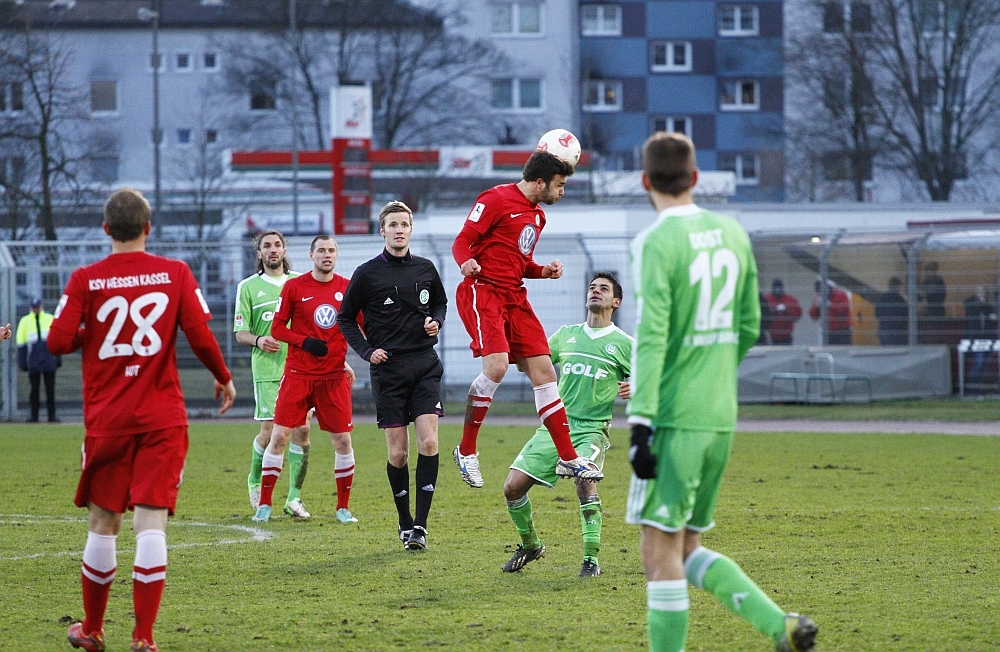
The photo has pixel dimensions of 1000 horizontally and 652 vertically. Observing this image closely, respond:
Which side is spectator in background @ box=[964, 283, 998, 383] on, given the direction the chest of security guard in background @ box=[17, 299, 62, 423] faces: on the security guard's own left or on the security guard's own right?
on the security guard's own left

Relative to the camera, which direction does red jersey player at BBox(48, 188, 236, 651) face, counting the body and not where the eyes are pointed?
away from the camera

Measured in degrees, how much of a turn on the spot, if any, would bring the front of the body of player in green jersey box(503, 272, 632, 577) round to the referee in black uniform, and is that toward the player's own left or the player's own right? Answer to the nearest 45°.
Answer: approximately 135° to the player's own right

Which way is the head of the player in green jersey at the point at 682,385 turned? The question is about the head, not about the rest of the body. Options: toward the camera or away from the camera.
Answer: away from the camera

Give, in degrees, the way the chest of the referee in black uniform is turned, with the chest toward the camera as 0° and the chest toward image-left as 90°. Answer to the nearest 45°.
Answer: approximately 0°

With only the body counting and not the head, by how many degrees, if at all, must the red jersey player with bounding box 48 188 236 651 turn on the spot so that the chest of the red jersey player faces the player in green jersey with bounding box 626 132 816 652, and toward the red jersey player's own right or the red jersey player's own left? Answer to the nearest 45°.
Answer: approximately 135° to the red jersey player's own right

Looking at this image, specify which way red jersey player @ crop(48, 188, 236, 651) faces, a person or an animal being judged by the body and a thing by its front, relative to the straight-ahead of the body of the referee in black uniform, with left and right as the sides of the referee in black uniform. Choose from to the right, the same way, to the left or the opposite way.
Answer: the opposite way

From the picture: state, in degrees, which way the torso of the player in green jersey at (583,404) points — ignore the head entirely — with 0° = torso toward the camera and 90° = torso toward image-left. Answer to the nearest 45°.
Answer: approximately 0°

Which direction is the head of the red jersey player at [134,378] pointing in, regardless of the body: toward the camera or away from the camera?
away from the camera
